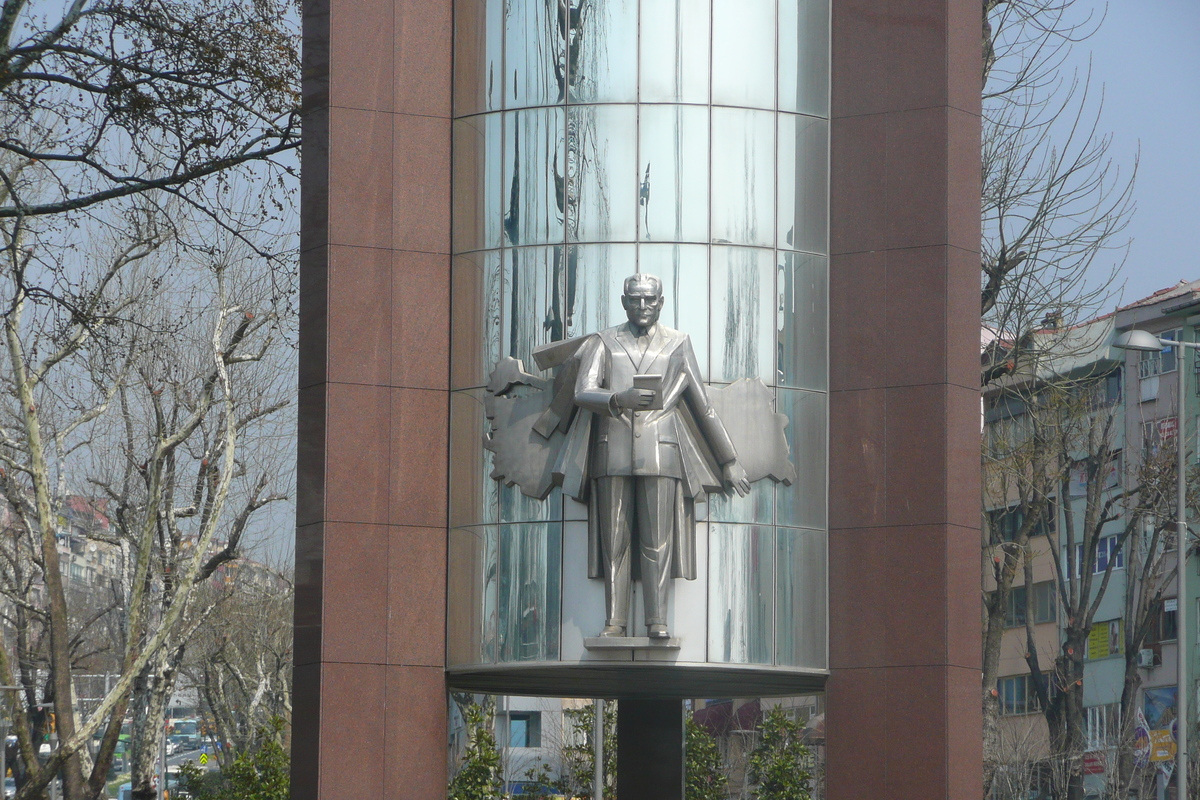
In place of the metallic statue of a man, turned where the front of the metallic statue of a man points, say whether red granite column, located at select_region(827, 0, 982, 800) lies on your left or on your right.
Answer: on your left

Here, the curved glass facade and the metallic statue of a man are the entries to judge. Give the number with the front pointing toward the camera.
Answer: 2

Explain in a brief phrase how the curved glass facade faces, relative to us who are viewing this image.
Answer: facing the viewer

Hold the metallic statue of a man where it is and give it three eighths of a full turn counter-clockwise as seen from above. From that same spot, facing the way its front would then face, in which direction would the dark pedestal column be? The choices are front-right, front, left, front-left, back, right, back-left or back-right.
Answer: front-left

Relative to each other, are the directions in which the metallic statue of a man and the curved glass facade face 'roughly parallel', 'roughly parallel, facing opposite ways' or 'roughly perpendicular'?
roughly parallel

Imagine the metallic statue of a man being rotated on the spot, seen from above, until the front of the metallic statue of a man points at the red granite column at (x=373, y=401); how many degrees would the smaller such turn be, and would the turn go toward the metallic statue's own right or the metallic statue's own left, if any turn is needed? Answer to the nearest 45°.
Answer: approximately 90° to the metallic statue's own right

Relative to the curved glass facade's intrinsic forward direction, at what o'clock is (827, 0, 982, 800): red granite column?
The red granite column is roughly at 9 o'clock from the curved glass facade.

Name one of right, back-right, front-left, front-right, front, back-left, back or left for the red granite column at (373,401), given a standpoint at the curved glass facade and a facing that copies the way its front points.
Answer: right
